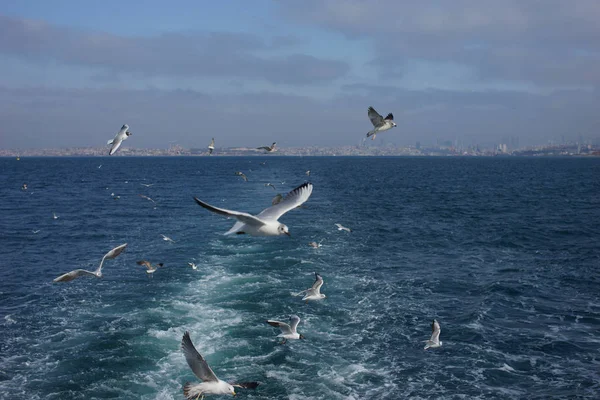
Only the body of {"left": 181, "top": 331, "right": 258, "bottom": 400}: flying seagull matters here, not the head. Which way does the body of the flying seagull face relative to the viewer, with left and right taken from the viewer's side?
facing to the right of the viewer

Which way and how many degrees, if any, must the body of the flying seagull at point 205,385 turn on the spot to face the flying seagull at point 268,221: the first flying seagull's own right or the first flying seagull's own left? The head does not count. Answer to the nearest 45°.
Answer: approximately 45° to the first flying seagull's own left

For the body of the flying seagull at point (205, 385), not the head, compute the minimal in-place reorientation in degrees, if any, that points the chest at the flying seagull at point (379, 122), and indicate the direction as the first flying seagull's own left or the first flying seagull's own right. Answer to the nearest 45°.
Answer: approximately 45° to the first flying seagull's own left

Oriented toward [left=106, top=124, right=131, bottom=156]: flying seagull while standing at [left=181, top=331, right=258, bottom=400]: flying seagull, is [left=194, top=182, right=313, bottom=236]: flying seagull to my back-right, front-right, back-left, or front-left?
front-right

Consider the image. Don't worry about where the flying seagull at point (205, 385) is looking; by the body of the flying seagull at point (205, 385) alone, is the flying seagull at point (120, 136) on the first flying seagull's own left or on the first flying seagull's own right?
on the first flying seagull's own left

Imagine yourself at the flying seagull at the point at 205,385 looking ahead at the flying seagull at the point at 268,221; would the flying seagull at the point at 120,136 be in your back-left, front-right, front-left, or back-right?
front-left

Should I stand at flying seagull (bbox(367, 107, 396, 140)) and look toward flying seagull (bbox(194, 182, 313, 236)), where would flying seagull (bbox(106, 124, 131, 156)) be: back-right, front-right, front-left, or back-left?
front-right

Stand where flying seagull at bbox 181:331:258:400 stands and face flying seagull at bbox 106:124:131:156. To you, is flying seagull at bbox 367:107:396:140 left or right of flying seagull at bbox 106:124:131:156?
right
